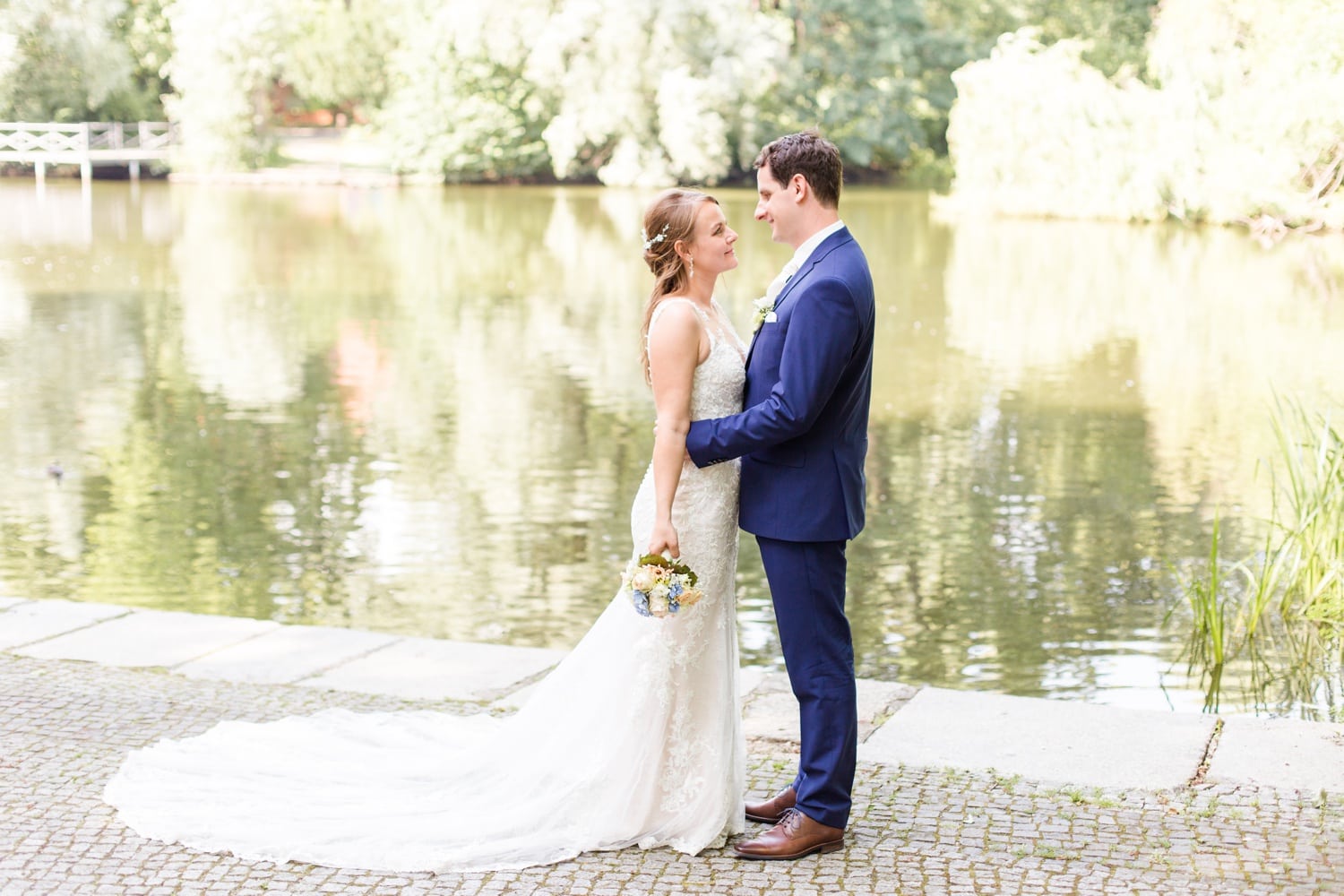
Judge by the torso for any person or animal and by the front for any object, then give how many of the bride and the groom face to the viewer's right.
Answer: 1

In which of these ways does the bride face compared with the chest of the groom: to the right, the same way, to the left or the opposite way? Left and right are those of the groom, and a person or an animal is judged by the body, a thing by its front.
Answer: the opposite way

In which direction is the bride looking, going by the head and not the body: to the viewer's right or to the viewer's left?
to the viewer's right

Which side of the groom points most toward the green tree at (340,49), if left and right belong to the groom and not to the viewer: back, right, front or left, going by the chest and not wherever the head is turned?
right

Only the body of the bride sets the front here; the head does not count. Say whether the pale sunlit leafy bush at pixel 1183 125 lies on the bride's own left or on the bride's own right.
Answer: on the bride's own left

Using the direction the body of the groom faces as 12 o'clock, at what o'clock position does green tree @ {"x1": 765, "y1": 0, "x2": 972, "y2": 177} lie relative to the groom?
The green tree is roughly at 3 o'clock from the groom.

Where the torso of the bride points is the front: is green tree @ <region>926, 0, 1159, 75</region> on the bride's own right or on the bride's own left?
on the bride's own left

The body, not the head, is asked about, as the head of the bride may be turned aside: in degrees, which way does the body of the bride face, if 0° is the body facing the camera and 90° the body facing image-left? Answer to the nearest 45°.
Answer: approximately 270°

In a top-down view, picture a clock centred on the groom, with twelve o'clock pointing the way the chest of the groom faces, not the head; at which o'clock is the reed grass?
The reed grass is roughly at 4 o'clock from the groom.

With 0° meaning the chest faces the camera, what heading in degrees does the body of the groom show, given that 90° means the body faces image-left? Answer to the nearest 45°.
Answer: approximately 90°

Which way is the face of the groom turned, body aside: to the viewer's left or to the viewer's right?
to the viewer's left

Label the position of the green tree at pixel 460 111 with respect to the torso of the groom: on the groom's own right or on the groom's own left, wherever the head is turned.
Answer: on the groom's own right
